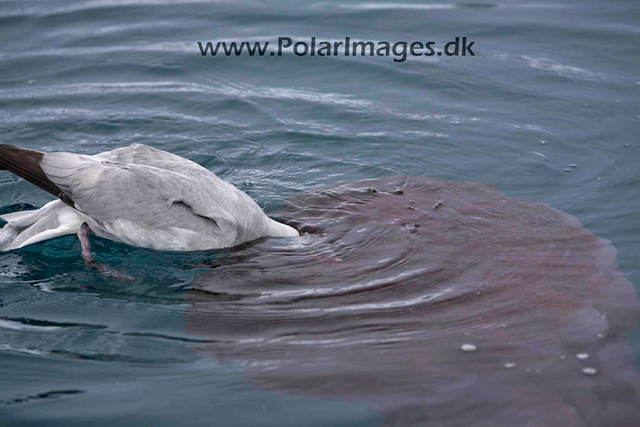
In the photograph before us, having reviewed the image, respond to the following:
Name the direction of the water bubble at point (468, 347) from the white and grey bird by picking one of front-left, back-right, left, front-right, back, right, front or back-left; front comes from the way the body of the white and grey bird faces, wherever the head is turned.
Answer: front-right

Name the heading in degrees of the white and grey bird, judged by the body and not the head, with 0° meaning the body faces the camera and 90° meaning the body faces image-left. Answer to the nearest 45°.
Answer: approximately 270°
